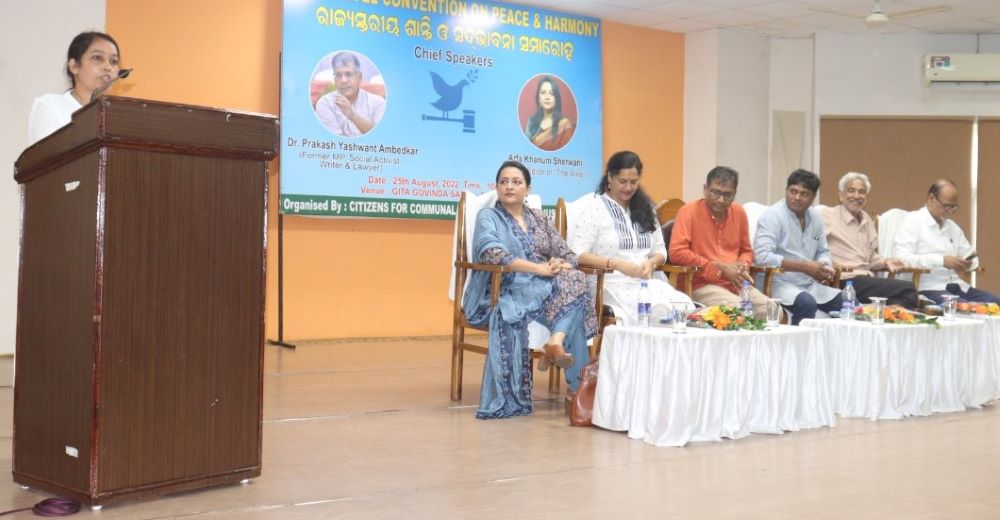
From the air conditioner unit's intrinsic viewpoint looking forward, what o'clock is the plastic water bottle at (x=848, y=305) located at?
The plastic water bottle is roughly at 12 o'clock from the air conditioner unit.

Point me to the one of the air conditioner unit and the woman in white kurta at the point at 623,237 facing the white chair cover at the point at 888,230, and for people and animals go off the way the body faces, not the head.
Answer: the air conditioner unit

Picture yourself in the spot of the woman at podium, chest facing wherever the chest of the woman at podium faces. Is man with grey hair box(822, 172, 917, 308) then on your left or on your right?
on your left

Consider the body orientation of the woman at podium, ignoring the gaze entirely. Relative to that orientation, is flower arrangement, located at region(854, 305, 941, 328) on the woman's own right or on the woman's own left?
on the woman's own left

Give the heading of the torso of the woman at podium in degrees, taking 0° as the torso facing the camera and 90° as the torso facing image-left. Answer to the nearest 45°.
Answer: approximately 315°

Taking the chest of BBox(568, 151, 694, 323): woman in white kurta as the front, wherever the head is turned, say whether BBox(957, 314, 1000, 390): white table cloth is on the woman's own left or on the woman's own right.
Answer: on the woman's own left

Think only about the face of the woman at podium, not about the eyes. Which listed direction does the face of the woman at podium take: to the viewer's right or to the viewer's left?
to the viewer's right

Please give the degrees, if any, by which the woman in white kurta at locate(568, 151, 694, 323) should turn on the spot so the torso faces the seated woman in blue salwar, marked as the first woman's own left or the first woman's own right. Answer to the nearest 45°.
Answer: approximately 90° to the first woman's own right

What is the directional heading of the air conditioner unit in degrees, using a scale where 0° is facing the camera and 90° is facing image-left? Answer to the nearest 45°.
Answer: approximately 0°

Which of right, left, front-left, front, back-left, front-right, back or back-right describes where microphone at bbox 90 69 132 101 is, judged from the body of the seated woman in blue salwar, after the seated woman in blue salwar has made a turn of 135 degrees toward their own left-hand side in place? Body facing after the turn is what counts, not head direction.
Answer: back-left

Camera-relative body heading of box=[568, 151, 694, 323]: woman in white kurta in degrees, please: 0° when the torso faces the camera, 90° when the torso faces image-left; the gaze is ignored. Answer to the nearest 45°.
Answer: approximately 315°
